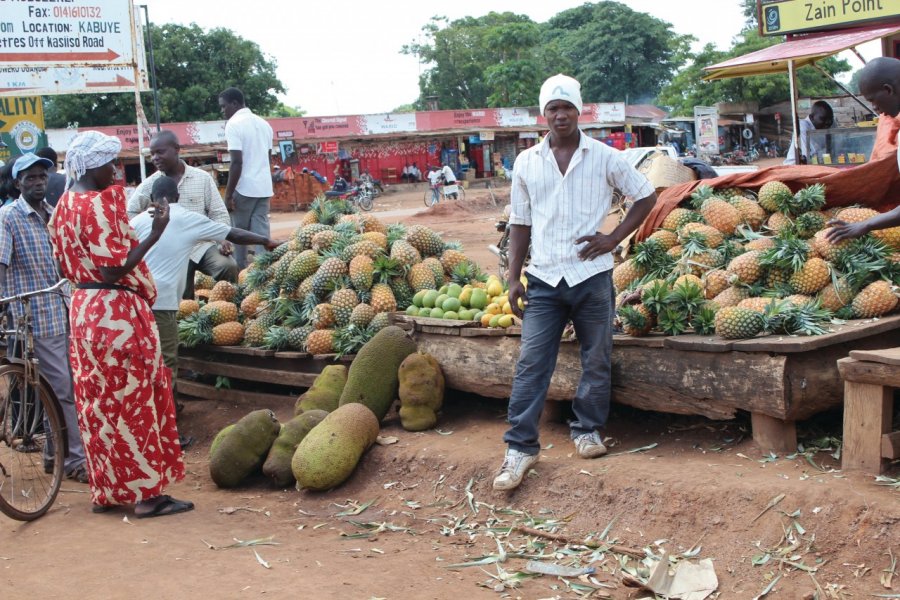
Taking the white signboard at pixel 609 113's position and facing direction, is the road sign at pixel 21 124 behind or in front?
in front

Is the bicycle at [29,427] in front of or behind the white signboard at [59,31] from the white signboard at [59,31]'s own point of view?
in front

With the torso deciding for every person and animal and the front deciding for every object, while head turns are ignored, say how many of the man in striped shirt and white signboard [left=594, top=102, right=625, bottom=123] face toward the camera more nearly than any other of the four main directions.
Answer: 2

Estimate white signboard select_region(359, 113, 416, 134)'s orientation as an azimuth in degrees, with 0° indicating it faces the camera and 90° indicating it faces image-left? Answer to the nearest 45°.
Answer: approximately 0°

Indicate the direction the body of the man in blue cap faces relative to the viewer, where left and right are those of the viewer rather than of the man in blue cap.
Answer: facing the viewer and to the right of the viewer

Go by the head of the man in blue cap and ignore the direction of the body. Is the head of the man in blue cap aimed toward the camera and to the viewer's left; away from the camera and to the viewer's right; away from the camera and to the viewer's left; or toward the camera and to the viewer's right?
toward the camera and to the viewer's right

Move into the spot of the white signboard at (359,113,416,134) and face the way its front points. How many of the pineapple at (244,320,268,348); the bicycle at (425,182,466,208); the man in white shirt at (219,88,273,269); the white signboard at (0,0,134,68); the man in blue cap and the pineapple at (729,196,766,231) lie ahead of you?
6

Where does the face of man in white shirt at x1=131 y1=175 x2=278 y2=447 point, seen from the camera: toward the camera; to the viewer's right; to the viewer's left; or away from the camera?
away from the camera

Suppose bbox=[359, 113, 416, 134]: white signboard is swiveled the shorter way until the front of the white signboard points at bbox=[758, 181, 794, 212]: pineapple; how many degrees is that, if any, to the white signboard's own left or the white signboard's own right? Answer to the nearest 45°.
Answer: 0° — it already faces it
